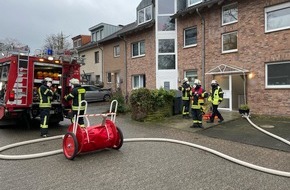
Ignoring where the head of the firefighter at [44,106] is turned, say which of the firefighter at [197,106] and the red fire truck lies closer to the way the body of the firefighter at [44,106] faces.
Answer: the firefighter

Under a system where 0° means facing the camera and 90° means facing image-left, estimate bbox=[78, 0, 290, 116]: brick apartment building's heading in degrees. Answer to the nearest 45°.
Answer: approximately 45°

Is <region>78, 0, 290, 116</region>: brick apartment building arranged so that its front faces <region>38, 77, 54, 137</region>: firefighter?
yes

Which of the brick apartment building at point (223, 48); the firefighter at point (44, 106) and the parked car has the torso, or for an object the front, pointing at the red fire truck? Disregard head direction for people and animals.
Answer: the brick apartment building

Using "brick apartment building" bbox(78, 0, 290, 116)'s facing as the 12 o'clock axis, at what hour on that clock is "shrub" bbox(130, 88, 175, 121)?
The shrub is roughly at 12 o'clock from the brick apartment building.

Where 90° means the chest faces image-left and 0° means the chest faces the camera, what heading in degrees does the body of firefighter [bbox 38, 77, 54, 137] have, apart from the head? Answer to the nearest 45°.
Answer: approximately 270°

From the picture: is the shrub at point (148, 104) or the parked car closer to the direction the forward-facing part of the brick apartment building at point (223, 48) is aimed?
the shrub

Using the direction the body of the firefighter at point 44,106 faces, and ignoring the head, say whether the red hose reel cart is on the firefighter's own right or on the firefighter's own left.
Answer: on the firefighter's own right
